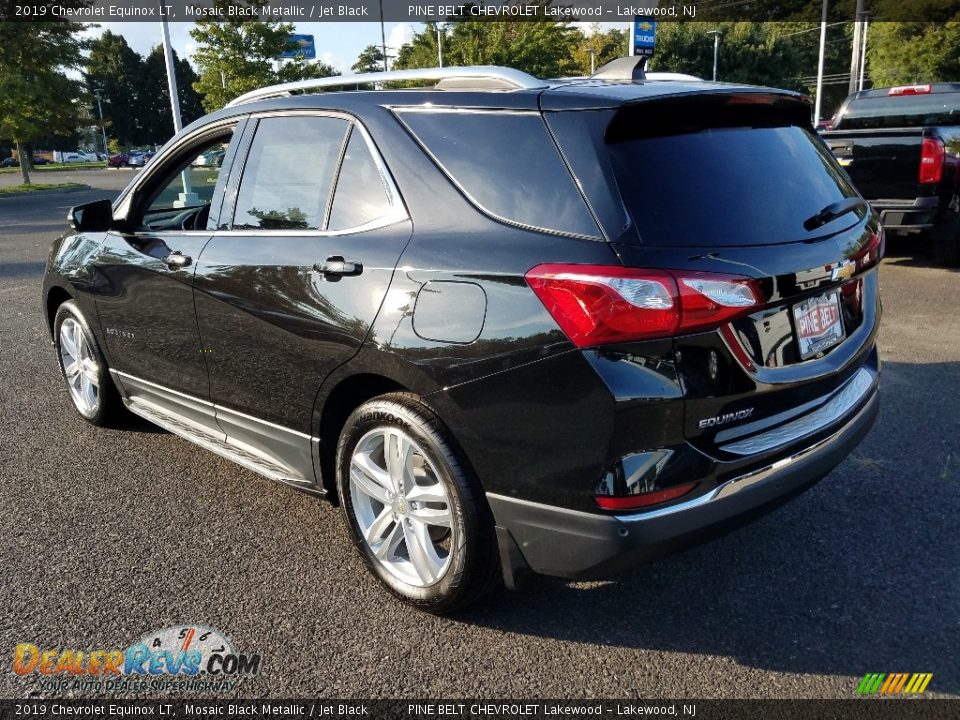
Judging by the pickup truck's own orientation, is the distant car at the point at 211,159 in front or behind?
in front

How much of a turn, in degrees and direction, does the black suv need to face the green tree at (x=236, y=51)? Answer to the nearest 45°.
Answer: approximately 45° to its right

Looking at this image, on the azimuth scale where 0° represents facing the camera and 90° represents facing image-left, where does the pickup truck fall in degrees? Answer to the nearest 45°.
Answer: approximately 225°

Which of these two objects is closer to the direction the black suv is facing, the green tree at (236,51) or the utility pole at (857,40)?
the green tree

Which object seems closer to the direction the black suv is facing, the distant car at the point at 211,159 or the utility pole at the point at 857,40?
the distant car

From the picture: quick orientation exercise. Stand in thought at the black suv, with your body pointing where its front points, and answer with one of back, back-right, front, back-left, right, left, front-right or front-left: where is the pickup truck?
right

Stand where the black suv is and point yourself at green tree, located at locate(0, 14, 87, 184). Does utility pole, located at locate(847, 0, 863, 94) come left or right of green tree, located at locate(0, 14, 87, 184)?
right

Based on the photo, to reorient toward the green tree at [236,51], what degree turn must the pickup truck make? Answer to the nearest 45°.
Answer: approximately 90° to its left

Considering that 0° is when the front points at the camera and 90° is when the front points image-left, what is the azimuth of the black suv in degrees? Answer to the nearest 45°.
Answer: approximately 135°

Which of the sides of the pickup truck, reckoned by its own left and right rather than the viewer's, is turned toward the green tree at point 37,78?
left

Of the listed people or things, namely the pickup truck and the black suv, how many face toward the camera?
0

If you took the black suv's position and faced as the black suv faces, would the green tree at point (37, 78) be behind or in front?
in front

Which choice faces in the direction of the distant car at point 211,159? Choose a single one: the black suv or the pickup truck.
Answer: the black suv

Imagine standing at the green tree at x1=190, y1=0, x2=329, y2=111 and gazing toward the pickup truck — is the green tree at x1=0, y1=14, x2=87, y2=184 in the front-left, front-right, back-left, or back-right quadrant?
back-right
